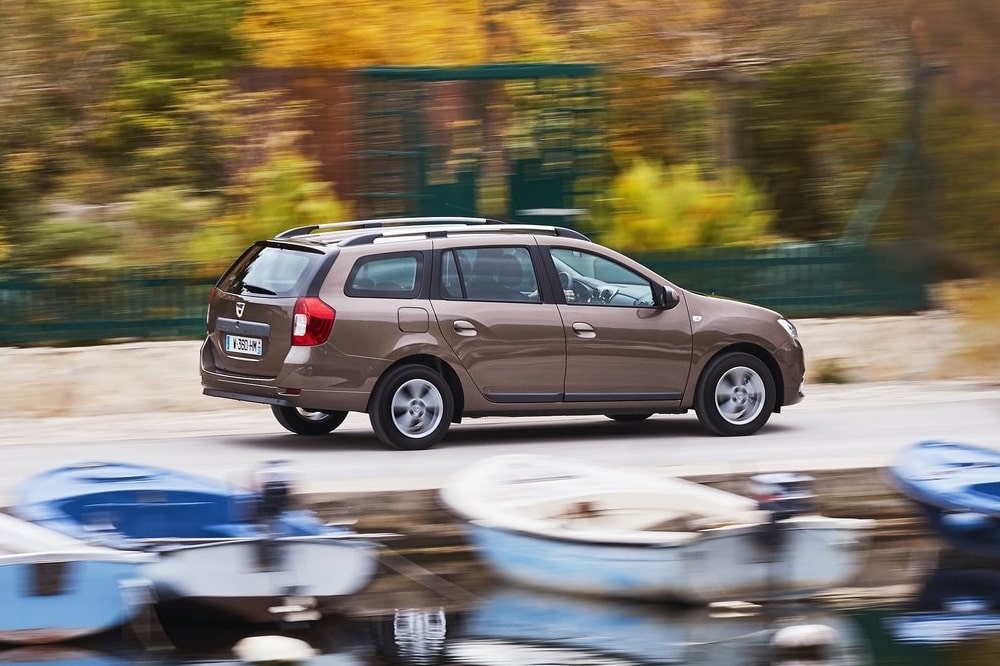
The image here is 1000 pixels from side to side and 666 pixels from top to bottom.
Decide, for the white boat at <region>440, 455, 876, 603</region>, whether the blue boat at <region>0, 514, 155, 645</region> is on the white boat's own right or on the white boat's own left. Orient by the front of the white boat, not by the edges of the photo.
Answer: on the white boat's own left

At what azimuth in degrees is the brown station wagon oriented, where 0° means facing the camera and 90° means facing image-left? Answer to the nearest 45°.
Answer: approximately 225°

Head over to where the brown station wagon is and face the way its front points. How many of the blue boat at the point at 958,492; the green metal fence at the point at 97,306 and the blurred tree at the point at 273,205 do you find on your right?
1

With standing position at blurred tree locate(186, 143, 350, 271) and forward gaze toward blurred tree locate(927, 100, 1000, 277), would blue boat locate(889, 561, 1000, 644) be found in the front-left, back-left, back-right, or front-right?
front-right

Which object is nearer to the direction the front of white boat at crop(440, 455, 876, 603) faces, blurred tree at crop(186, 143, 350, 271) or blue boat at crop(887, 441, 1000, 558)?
the blurred tree

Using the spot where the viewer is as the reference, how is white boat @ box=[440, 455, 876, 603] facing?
facing away from the viewer and to the left of the viewer

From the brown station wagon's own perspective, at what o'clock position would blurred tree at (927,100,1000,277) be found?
The blurred tree is roughly at 12 o'clock from the brown station wagon.

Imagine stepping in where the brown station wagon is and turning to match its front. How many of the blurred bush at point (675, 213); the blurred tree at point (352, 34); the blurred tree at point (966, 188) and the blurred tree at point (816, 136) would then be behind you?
0

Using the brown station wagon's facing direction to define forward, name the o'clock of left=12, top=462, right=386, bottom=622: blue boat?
The blue boat is roughly at 5 o'clock from the brown station wagon.

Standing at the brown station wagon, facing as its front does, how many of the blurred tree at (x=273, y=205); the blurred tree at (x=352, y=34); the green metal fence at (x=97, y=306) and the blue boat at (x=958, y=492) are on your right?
1

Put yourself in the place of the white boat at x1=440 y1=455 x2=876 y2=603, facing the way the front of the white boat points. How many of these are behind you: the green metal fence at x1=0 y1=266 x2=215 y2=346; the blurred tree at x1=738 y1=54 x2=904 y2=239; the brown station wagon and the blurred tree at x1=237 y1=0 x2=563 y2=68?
0

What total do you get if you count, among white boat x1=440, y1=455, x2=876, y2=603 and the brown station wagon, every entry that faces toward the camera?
0

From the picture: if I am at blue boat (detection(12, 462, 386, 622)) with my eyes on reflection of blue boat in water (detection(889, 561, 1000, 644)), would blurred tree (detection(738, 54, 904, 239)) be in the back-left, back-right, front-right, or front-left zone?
front-left

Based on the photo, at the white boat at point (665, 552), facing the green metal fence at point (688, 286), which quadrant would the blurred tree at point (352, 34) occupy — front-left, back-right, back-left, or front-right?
front-left

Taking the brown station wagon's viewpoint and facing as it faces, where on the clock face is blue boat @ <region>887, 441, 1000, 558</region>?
The blue boat is roughly at 3 o'clock from the brown station wagon.

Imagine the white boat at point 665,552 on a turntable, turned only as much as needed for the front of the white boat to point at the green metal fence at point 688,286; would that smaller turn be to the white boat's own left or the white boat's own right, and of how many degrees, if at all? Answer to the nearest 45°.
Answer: approximately 45° to the white boat's own right

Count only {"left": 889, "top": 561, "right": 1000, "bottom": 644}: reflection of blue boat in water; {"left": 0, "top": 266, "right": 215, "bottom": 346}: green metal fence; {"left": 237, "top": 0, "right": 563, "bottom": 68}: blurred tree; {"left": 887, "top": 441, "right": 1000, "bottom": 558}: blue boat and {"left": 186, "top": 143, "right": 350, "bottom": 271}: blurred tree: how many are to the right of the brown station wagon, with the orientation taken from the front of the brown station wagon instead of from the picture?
2
